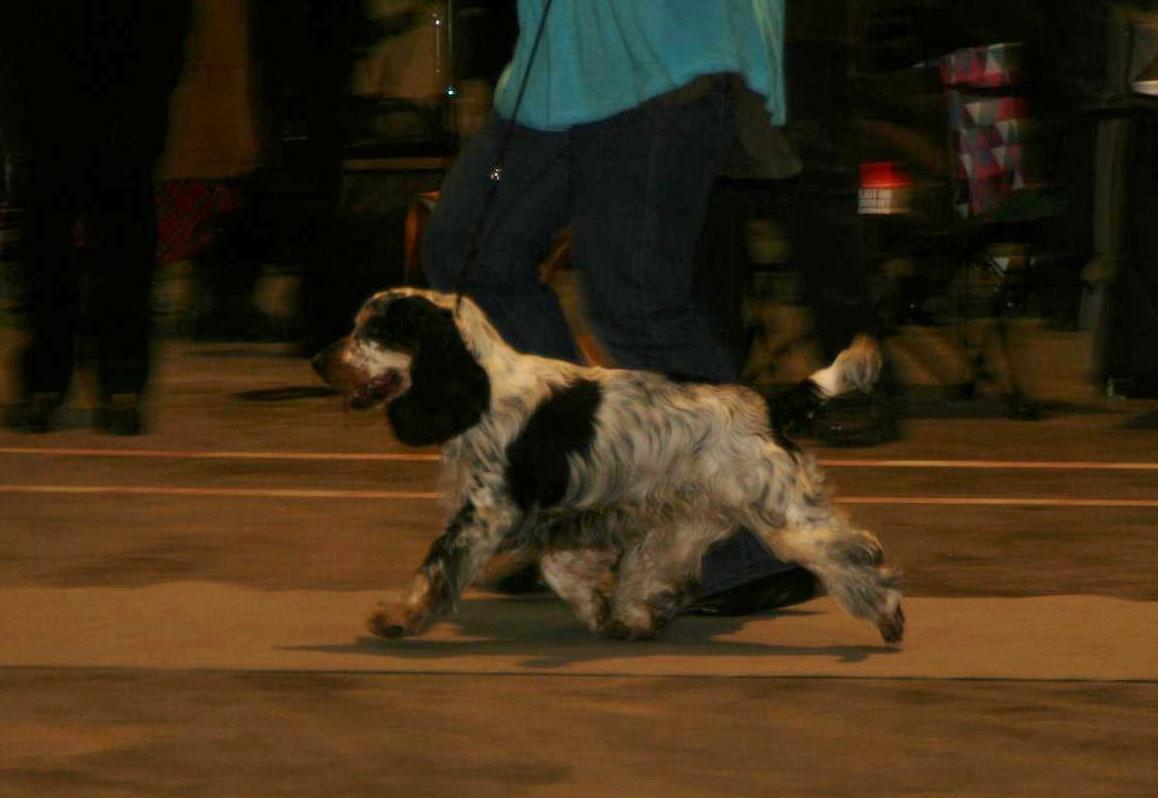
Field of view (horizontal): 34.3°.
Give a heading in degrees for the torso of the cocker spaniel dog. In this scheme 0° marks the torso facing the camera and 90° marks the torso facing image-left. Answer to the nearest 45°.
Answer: approximately 90°
